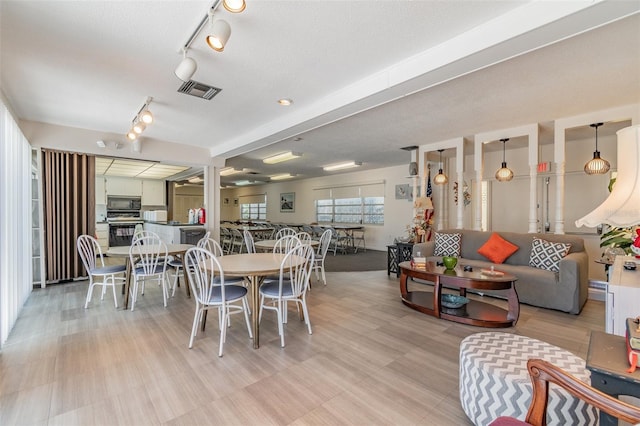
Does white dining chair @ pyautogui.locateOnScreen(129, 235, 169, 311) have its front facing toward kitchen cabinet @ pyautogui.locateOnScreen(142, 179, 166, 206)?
yes

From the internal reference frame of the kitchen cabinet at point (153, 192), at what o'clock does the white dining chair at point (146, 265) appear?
The white dining chair is roughly at 12 o'clock from the kitchen cabinet.

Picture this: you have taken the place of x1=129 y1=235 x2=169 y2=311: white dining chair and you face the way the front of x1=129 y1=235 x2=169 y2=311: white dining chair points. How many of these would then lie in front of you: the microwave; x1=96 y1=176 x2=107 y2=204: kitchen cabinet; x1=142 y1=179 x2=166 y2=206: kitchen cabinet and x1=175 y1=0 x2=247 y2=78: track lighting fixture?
3

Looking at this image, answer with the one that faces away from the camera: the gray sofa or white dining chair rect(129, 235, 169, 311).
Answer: the white dining chair

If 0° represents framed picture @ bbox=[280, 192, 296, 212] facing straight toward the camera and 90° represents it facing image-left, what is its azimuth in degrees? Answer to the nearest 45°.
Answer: approximately 45°

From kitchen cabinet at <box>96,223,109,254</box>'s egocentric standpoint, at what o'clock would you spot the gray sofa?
The gray sofa is roughly at 11 o'clock from the kitchen cabinet.

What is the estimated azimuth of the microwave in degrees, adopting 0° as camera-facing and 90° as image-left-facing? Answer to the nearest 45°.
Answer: approximately 0°

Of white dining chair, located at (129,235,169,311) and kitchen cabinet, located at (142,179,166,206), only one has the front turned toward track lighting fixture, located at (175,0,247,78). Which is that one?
the kitchen cabinet

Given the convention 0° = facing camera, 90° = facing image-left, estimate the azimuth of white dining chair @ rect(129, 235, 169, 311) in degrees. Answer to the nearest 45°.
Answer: approximately 180°

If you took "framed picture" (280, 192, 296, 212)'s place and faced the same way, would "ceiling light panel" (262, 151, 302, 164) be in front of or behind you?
in front
